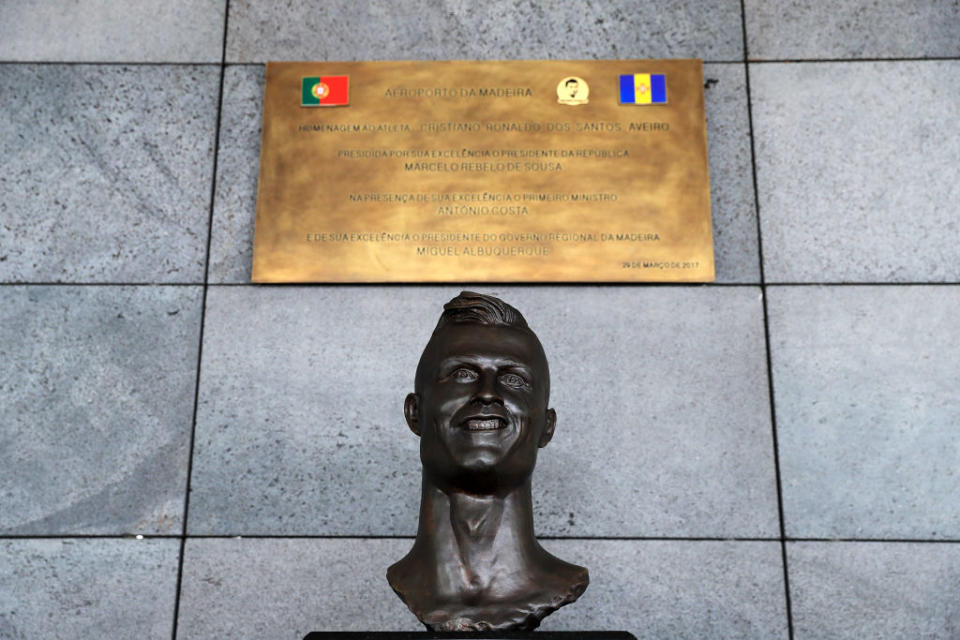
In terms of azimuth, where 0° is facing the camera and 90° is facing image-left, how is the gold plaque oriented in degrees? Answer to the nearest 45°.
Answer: approximately 0°

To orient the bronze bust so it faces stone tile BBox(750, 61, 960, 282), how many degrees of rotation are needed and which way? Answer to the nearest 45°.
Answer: approximately 135° to its left

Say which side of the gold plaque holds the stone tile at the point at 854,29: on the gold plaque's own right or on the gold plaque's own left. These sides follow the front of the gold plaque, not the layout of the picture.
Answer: on the gold plaque's own left

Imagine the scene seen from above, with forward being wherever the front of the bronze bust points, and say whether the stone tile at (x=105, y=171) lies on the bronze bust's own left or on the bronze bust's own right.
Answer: on the bronze bust's own right

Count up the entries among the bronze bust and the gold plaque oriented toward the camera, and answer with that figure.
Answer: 2

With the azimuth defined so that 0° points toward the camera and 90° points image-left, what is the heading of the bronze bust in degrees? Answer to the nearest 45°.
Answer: approximately 0°

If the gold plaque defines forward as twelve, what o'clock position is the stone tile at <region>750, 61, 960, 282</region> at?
The stone tile is roughly at 9 o'clock from the gold plaque.

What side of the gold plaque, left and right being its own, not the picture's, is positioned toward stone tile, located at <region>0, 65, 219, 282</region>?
right

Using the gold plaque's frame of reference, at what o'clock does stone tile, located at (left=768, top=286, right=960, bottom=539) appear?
The stone tile is roughly at 9 o'clock from the gold plaque.
